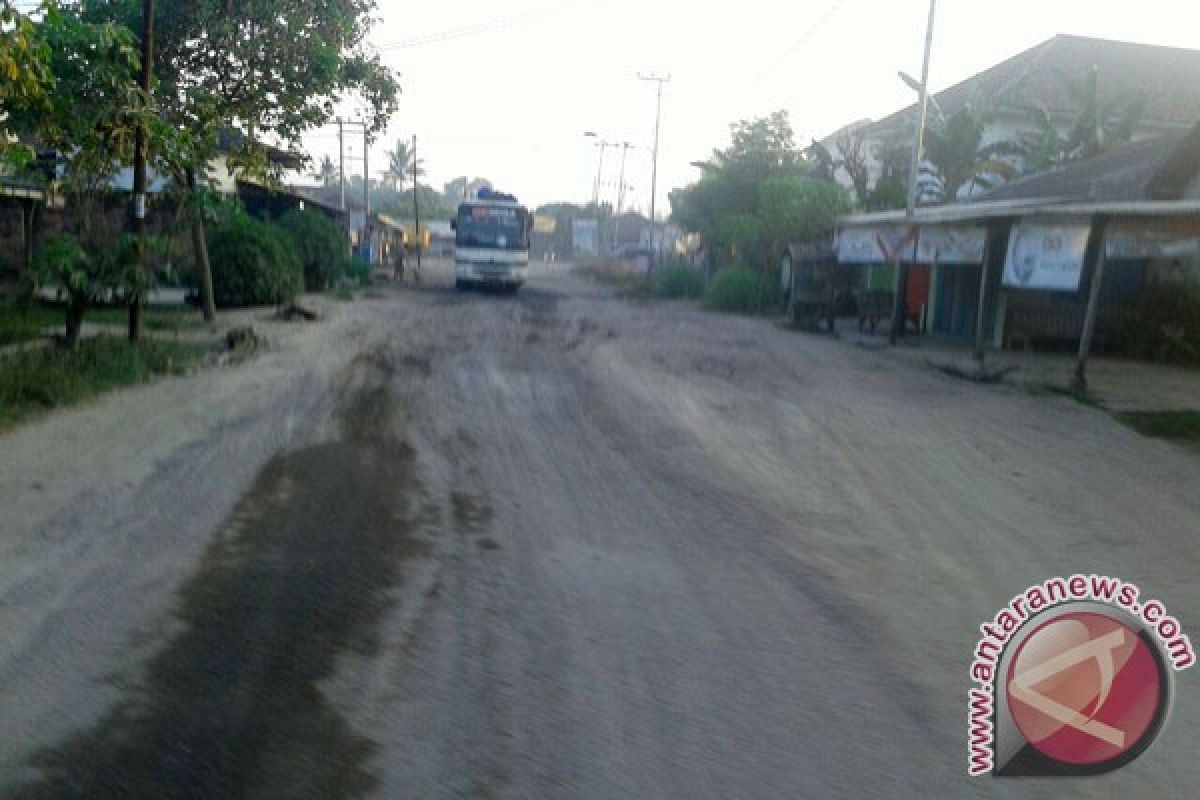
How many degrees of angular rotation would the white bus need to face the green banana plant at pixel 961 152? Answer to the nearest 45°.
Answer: approximately 45° to its left

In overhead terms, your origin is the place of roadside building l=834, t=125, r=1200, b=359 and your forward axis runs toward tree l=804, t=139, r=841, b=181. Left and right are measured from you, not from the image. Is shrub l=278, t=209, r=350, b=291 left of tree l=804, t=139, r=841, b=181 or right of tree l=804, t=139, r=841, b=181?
left

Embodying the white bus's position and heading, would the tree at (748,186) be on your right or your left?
on your left

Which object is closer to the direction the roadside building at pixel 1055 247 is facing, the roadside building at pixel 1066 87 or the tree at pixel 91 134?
the tree

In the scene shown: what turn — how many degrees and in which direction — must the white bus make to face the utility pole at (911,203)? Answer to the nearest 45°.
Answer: approximately 45° to its left

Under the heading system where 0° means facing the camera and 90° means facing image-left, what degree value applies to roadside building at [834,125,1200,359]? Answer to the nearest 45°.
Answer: approximately 45°

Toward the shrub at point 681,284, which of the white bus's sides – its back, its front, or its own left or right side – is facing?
left

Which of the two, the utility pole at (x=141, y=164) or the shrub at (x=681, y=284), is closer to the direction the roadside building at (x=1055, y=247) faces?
the utility pole

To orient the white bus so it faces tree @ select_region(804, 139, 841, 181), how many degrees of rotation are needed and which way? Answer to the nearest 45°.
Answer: approximately 90° to its left

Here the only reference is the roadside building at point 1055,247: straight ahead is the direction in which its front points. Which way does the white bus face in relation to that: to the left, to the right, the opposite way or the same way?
to the left

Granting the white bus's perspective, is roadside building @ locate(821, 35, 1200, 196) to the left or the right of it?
on its left

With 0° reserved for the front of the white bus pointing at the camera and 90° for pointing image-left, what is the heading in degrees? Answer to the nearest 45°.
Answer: approximately 0°

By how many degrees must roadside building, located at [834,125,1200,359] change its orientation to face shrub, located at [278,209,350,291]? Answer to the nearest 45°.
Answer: approximately 45° to its right

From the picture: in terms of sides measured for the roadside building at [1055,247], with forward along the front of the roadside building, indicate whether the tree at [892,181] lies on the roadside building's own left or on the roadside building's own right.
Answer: on the roadside building's own right

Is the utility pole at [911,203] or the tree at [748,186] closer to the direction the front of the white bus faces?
the utility pole
